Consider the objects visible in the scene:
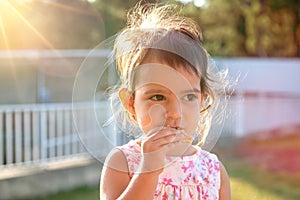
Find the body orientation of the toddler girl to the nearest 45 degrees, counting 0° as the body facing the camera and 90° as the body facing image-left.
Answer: approximately 315°

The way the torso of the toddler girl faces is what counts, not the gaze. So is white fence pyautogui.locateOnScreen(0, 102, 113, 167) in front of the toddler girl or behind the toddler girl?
behind
